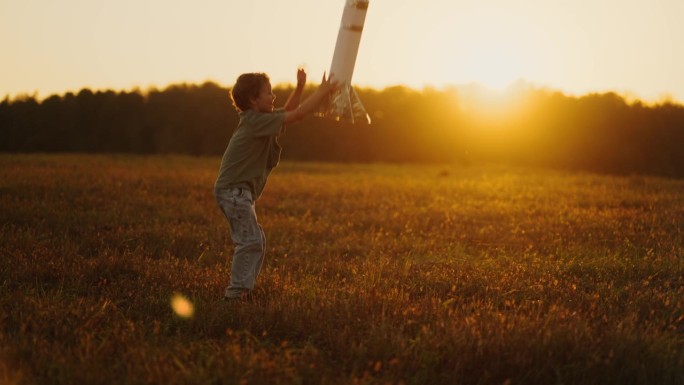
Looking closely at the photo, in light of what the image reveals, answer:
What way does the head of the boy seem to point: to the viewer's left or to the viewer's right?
to the viewer's right

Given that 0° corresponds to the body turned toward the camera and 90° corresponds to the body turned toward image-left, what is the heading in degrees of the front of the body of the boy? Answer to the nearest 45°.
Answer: approximately 270°
